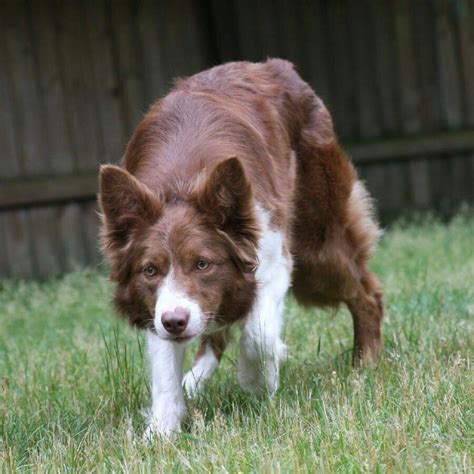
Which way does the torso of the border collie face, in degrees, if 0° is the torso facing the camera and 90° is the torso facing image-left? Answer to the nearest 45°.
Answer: approximately 45°

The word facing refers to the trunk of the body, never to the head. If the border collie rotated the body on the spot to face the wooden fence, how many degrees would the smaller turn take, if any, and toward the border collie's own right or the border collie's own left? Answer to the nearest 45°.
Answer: approximately 135° to the border collie's own right
